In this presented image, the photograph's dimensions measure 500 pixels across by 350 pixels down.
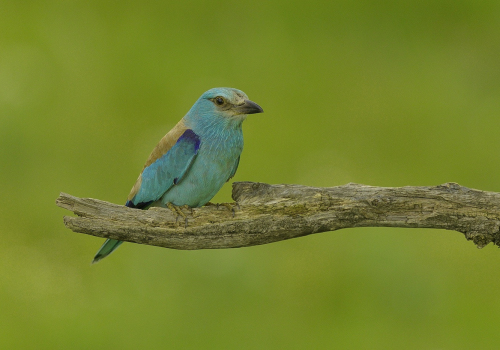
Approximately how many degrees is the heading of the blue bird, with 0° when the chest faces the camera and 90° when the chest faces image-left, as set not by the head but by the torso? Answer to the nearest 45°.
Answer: approximately 315°
